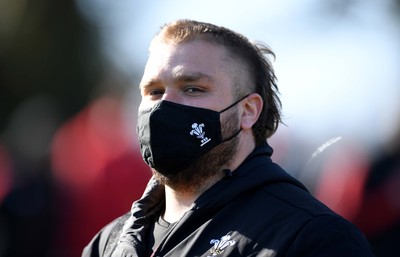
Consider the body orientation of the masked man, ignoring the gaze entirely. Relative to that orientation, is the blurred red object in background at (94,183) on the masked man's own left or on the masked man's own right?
on the masked man's own right

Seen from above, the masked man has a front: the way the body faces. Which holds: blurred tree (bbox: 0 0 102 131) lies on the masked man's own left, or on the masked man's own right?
on the masked man's own right

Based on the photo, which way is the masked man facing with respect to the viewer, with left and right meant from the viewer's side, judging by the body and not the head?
facing the viewer and to the left of the viewer

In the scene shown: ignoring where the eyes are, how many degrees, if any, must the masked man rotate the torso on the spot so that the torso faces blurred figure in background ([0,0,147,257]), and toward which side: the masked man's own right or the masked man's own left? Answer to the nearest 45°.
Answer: approximately 90° to the masked man's own right
